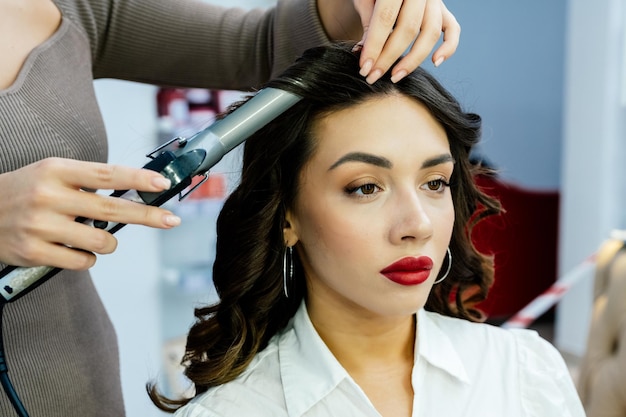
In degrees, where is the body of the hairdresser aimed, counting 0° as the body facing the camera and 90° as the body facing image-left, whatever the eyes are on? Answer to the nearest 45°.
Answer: approximately 315°

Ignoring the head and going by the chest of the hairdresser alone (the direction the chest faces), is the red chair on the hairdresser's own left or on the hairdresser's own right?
on the hairdresser's own left

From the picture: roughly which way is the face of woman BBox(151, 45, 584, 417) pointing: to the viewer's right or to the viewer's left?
to the viewer's right

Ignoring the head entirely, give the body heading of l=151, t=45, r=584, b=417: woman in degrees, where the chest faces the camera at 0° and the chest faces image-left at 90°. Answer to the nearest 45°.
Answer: approximately 315°
